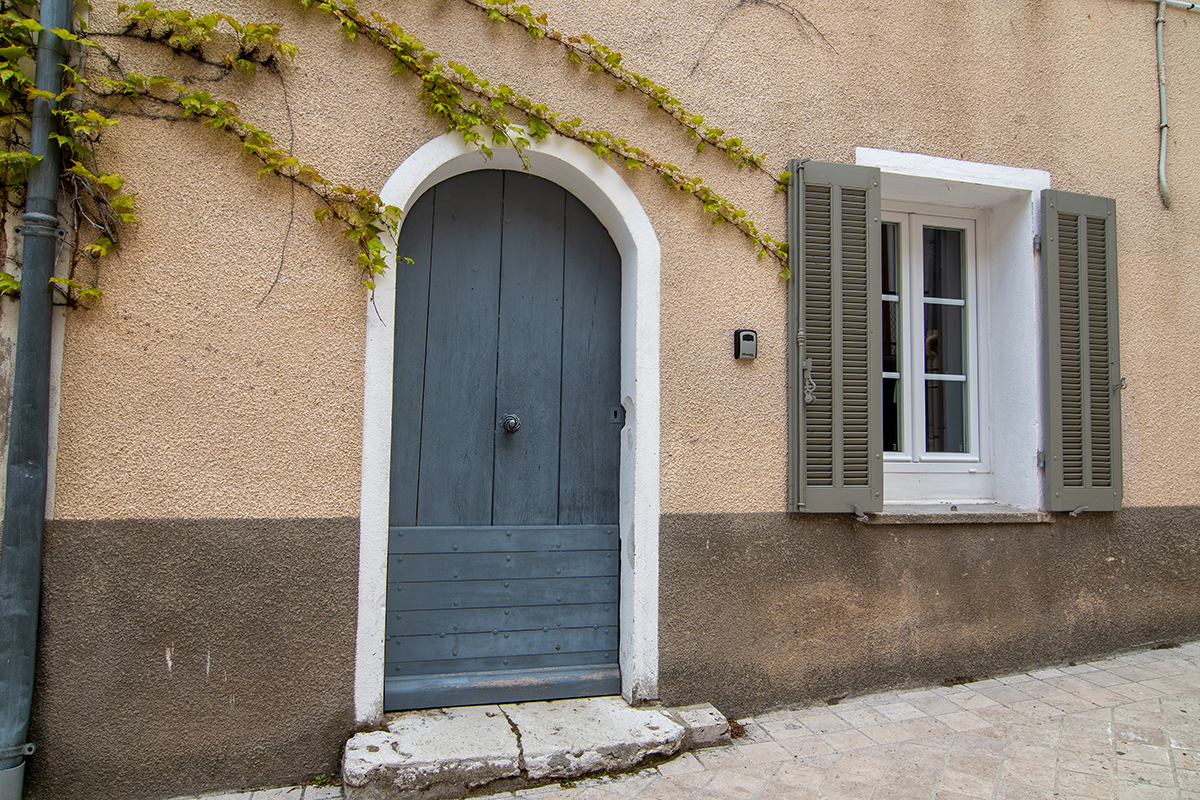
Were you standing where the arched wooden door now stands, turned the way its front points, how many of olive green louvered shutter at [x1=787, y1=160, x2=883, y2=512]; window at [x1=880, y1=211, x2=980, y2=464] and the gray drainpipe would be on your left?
2

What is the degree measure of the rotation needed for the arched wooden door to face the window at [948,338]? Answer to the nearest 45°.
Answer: approximately 90° to its left

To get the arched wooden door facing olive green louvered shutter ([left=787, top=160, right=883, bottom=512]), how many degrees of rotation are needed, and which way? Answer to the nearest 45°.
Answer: approximately 90° to its left

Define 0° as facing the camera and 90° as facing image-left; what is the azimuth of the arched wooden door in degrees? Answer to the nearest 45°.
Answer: approximately 0°

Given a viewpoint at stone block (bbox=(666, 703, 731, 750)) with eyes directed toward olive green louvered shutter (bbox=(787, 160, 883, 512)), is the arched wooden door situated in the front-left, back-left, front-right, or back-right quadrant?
back-left

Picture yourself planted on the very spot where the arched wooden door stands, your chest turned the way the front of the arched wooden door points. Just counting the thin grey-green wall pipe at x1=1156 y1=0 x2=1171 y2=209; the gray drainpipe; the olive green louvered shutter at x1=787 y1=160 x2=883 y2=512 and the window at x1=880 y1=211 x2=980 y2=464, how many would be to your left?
3

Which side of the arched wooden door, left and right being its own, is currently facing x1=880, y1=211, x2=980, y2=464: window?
left

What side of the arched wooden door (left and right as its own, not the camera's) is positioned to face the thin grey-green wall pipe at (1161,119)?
left
